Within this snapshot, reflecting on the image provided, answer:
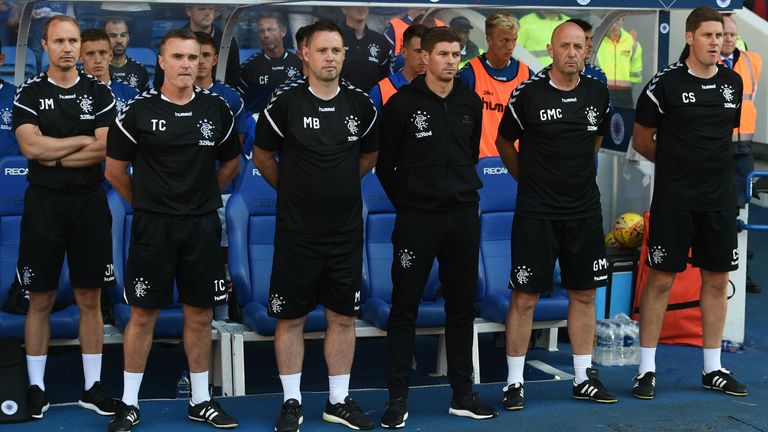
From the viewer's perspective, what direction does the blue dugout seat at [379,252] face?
toward the camera

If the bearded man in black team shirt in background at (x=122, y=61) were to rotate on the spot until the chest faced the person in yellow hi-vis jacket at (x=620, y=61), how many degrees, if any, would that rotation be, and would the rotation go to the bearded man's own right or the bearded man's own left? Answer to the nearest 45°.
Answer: approximately 90° to the bearded man's own left

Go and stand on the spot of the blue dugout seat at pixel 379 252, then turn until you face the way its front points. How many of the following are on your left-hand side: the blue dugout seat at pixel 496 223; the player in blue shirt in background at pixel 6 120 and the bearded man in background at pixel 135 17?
1

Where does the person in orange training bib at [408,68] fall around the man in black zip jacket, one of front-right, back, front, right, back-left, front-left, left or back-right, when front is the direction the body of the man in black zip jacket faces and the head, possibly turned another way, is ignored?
back-left

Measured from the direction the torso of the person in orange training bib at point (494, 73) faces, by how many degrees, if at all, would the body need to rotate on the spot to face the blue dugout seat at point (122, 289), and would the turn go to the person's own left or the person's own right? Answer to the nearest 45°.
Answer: approximately 90° to the person's own right

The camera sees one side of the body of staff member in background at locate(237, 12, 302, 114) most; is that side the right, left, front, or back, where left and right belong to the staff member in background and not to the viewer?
front

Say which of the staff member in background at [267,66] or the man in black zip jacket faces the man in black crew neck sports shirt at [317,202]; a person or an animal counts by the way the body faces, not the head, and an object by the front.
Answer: the staff member in background

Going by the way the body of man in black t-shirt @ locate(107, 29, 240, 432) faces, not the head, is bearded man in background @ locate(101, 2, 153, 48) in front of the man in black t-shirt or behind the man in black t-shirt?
behind

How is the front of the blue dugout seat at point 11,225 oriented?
toward the camera

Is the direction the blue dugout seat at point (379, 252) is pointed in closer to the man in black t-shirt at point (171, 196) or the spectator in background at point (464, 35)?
the man in black t-shirt
